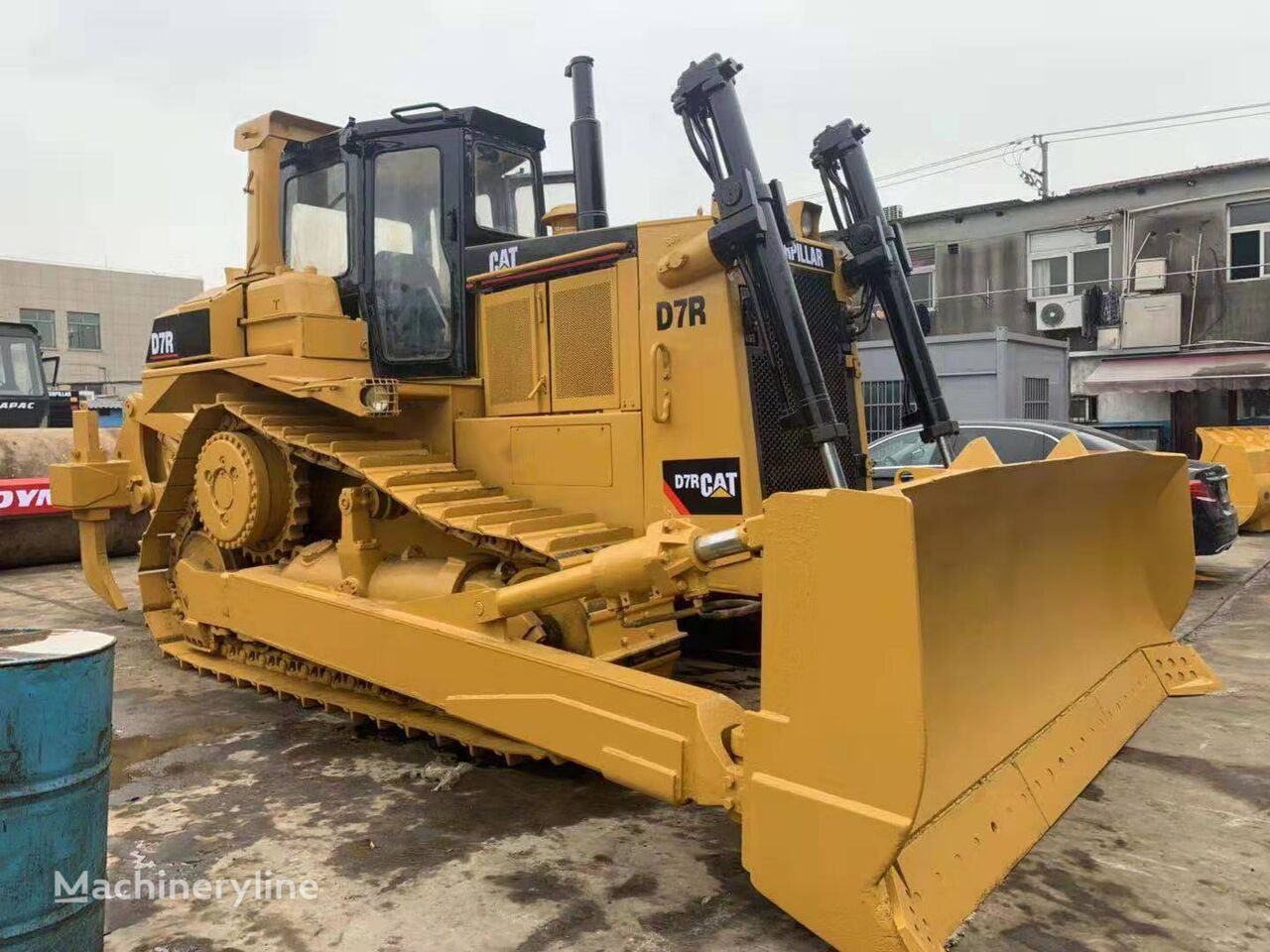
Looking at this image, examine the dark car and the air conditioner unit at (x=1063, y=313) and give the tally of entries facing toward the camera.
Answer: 1

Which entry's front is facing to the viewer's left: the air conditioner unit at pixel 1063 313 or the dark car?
the dark car

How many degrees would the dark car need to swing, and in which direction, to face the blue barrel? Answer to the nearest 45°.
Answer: approximately 90° to its left

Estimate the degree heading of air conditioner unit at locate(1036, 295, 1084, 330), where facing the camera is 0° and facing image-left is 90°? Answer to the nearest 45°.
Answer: approximately 0°

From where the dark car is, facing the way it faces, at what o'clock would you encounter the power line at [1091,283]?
The power line is roughly at 3 o'clock from the dark car.

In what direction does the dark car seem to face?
to the viewer's left

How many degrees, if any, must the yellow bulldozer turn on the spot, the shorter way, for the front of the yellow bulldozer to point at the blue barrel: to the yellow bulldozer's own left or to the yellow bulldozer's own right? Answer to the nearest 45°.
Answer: approximately 90° to the yellow bulldozer's own right

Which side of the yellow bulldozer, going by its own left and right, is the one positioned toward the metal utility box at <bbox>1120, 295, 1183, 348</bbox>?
left

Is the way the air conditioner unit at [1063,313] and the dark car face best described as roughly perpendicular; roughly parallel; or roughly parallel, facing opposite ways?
roughly perpendicular

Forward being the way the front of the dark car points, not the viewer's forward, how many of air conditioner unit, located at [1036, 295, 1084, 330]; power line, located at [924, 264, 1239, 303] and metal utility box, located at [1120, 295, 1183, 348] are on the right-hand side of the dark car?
3

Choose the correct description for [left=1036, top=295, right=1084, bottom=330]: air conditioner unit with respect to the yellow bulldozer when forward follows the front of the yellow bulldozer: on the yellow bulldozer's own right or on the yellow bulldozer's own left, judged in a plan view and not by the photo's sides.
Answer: on the yellow bulldozer's own left
